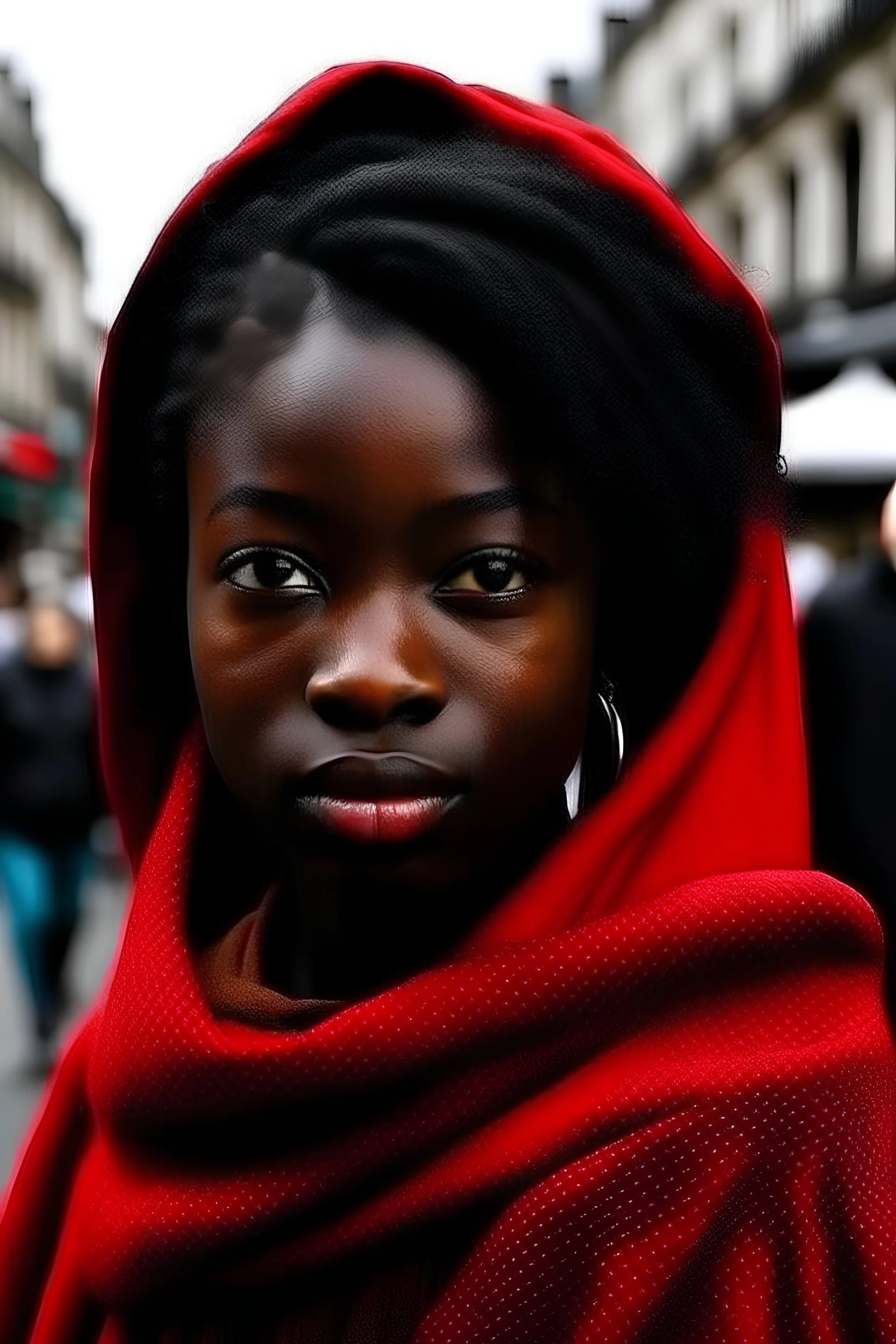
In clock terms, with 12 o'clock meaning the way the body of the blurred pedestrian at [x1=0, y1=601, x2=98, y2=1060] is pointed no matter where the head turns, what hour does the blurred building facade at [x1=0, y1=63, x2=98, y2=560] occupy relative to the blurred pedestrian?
The blurred building facade is roughly at 6 o'clock from the blurred pedestrian.

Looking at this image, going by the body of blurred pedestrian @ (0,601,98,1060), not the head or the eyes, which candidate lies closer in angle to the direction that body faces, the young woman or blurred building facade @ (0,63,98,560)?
the young woman

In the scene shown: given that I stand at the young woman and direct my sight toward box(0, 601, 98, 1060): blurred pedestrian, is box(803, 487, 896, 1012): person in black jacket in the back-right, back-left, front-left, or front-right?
front-right

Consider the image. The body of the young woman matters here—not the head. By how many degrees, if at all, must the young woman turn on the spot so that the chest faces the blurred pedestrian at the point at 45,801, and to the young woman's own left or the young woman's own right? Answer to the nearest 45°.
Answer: approximately 135° to the young woman's own right

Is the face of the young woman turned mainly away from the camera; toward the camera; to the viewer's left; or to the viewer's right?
toward the camera

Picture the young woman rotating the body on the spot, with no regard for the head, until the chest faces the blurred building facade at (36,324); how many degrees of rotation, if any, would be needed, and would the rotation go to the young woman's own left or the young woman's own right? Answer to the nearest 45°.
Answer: approximately 135° to the young woman's own right

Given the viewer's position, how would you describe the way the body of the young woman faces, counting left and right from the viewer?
facing the viewer and to the left of the viewer

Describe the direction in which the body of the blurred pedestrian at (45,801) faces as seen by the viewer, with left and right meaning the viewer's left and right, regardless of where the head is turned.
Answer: facing the viewer

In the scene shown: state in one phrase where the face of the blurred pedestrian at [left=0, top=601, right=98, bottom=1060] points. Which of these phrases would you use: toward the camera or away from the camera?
toward the camera

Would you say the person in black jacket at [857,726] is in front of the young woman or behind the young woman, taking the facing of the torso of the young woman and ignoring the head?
behind

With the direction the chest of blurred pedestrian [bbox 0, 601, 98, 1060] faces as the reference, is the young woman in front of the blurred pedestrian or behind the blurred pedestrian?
in front

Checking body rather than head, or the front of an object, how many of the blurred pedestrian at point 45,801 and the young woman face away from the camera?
0
